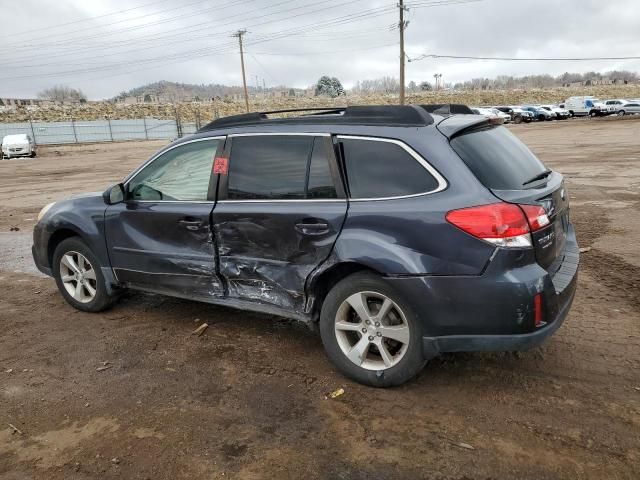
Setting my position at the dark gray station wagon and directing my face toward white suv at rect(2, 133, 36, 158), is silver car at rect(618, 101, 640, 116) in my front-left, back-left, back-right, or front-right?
front-right

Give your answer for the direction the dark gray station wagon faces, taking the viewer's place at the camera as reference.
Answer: facing away from the viewer and to the left of the viewer

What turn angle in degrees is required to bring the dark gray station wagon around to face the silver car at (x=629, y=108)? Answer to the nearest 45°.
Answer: approximately 90° to its right

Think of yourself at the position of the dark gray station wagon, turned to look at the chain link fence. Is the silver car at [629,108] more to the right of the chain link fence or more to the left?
right

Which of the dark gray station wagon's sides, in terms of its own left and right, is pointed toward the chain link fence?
front

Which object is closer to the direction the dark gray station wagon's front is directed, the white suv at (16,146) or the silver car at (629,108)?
the white suv

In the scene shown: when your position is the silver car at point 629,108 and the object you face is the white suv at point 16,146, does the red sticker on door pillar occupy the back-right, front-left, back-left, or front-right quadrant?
front-left

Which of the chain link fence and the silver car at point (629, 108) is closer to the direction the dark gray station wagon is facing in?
the chain link fence
